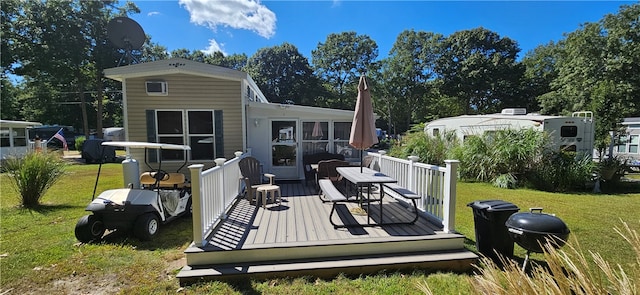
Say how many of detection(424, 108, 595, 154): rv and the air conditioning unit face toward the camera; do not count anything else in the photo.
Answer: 1

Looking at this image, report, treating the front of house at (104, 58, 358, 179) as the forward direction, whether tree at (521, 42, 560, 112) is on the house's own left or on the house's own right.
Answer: on the house's own left

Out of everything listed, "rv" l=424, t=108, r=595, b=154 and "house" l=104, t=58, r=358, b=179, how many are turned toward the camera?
1

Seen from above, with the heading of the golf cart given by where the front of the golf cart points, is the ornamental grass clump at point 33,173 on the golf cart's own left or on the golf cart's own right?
on the golf cart's own right

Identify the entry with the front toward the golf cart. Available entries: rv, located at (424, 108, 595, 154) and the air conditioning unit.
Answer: the air conditioning unit

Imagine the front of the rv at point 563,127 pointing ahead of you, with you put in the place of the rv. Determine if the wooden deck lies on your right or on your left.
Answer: on your left

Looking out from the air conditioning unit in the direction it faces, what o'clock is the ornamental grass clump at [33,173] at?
The ornamental grass clump is roughly at 3 o'clock from the air conditioning unit.

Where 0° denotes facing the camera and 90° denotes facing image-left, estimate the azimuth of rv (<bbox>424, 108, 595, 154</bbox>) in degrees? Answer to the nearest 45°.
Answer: approximately 135°
